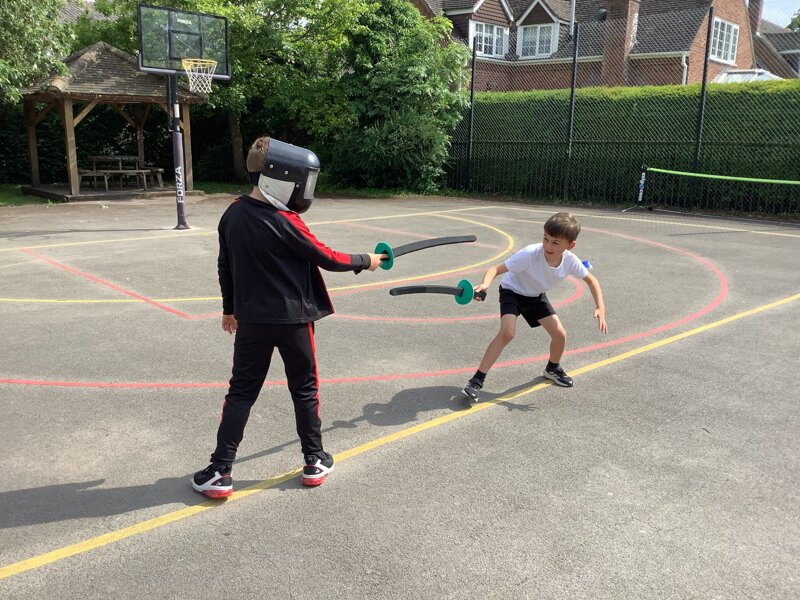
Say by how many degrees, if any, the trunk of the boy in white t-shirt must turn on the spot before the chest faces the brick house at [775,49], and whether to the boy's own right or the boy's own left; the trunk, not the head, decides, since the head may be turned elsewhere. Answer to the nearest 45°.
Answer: approximately 180°

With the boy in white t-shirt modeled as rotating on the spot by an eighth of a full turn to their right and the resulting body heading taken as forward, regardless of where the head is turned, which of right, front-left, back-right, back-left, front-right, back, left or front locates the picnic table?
right

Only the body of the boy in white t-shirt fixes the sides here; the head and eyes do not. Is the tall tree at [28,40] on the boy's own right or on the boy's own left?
on the boy's own right

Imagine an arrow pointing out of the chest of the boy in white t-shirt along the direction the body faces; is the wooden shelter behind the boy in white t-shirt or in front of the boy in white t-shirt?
behind

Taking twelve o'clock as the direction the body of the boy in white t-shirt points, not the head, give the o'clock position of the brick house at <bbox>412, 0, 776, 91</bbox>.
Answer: The brick house is roughly at 6 o'clock from the boy in white t-shirt.

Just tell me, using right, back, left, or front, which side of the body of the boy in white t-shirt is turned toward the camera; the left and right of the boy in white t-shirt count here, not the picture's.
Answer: front

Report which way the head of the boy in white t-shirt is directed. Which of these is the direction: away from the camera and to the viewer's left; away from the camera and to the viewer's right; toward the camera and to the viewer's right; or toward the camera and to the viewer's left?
toward the camera and to the viewer's left

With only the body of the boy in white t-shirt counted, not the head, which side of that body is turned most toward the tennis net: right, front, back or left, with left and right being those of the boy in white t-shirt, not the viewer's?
back
